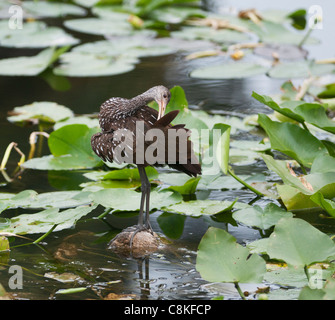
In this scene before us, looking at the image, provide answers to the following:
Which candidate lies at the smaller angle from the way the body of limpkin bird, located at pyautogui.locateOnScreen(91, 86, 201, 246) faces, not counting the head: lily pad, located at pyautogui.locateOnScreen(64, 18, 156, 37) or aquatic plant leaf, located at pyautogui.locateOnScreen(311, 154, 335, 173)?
the lily pad

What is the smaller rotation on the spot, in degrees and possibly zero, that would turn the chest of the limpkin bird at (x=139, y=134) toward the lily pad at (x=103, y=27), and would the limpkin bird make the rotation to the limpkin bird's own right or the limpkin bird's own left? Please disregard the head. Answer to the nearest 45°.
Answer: approximately 90° to the limpkin bird's own right

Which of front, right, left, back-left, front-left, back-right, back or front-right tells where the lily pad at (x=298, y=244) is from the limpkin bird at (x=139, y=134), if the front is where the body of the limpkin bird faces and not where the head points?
back-left

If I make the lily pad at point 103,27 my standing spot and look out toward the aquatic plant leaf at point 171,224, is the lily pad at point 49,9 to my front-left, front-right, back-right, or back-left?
back-right

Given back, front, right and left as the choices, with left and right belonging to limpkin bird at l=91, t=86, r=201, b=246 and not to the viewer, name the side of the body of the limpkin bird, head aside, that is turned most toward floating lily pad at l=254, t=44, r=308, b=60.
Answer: right

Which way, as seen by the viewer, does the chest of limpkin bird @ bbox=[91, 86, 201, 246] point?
to the viewer's left

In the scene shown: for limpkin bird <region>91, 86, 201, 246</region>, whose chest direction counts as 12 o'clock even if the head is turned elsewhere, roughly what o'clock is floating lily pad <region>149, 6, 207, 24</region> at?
The floating lily pad is roughly at 3 o'clock from the limpkin bird.

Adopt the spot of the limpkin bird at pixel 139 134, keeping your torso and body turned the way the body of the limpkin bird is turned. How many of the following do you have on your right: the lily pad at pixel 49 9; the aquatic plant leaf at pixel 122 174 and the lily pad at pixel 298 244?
2
